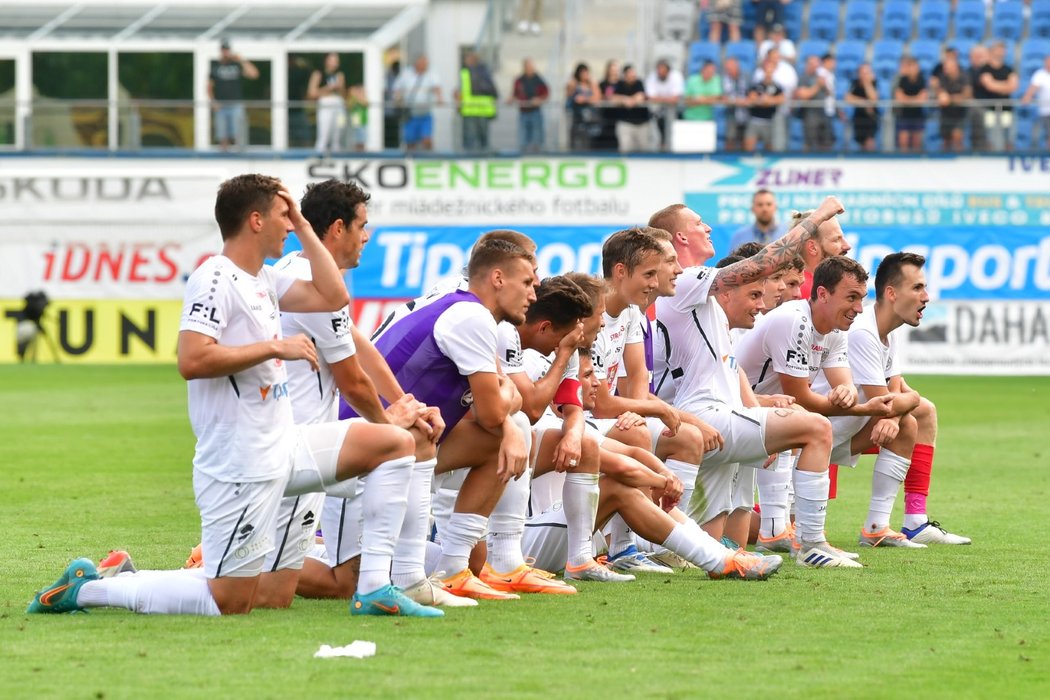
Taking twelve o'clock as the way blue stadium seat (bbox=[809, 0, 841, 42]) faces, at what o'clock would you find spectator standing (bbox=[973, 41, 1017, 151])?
The spectator standing is roughly at 11 o'clock from the blue stadium seat.

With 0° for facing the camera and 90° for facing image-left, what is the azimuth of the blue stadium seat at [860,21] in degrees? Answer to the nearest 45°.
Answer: approximately 0°

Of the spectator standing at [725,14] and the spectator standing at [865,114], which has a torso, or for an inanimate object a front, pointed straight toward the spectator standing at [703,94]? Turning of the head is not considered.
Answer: the spectator standing at [725,14]

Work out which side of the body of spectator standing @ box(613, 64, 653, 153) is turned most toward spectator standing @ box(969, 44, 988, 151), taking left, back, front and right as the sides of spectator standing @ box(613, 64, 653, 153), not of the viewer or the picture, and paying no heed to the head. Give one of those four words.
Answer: left

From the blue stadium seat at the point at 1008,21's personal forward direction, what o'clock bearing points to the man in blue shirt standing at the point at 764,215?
The man in blue shirt standing is roughly at 12 o'clock from the blue stadium seat.

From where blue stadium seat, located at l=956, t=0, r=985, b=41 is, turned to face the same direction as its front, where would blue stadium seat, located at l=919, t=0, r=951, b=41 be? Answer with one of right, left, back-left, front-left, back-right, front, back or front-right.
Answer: right

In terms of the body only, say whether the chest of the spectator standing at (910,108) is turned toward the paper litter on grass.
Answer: yes

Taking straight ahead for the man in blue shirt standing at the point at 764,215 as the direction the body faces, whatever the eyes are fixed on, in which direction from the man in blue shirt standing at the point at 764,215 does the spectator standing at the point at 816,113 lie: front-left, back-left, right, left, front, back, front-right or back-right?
back

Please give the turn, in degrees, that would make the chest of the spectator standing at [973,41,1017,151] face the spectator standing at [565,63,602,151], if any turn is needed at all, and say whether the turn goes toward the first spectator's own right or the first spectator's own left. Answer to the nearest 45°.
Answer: approximately 90° to the first spectator's own right
